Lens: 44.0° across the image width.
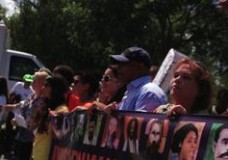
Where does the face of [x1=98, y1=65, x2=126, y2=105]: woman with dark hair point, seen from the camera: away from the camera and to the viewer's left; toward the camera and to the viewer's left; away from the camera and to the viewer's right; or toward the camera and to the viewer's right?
toward the camera and to the viewer's left

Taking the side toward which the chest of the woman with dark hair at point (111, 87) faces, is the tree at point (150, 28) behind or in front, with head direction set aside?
behind

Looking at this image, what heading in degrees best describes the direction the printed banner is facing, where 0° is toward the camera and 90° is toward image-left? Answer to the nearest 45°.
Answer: approximately 45°

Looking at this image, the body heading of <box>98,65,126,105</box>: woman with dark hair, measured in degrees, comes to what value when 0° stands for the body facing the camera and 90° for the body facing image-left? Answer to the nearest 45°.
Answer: approximately 45°

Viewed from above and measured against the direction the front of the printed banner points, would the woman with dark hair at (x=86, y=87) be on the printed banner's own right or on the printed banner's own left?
on the printed banner's own right

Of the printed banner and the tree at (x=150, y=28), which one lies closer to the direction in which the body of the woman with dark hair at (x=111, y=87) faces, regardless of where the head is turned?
the printed banner
